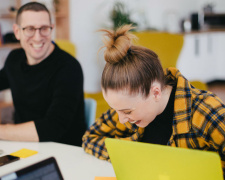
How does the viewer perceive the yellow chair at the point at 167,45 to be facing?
facing the viewer and to the right of the viewer

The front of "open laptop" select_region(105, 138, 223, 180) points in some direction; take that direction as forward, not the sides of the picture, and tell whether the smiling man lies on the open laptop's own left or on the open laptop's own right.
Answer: on the open laptop's own left

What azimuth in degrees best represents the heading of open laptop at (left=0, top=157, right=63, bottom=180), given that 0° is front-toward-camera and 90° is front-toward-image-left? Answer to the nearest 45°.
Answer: approximately 315°

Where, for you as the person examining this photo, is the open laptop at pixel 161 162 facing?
facing away from the viewer and to the right of the viewer

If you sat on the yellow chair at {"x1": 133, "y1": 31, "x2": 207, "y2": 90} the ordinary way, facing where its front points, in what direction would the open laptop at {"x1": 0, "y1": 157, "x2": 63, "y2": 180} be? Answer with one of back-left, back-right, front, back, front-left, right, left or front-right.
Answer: front-right

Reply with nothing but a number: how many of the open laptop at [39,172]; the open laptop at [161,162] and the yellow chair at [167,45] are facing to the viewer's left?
0

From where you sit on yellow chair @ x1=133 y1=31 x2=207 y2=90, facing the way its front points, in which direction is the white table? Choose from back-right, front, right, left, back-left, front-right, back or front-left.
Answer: front-right

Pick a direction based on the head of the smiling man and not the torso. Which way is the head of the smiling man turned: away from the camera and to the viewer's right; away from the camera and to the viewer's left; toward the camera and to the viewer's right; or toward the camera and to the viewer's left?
toward the camera and to the viewer's right

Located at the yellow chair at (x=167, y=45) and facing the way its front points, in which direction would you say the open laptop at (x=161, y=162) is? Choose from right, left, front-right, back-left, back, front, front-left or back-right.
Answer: front-right

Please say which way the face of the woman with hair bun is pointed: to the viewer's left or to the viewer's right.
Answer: to the viewer's left
